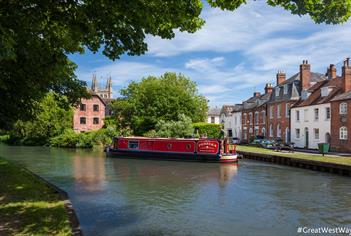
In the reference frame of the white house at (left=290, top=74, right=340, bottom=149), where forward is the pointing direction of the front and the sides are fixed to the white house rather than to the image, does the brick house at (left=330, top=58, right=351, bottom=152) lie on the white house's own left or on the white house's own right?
on the white house's own left

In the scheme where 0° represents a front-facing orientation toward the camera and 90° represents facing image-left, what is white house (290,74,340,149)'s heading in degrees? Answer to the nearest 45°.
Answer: approximately 45°

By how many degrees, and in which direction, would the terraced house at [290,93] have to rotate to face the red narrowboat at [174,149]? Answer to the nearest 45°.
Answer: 0° — it already faces it

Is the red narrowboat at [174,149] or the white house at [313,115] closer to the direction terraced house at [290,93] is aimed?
the red narrowboat

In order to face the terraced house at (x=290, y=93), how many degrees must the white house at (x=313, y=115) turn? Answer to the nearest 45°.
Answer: approximately 90° to its right

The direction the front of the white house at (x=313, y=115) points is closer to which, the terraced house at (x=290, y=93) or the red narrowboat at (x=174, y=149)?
the red narrowboat

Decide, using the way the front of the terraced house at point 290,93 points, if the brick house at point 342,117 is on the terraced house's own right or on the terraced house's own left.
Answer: on the terraced house's own left
